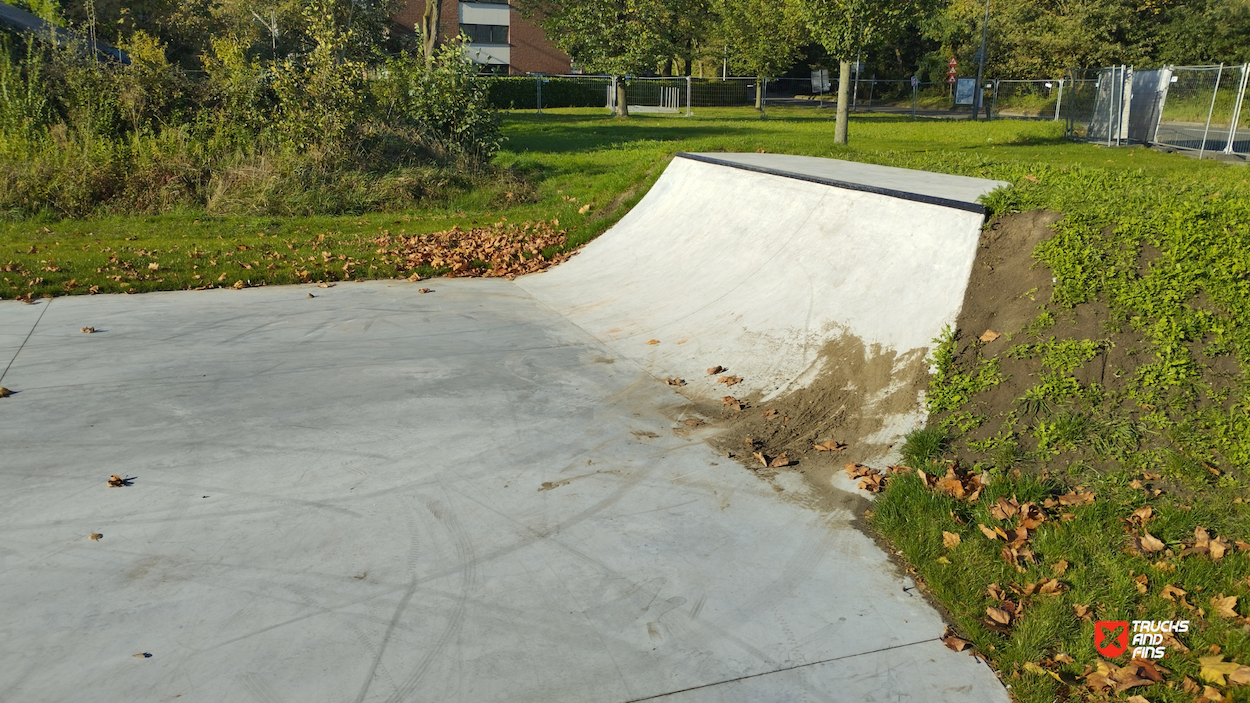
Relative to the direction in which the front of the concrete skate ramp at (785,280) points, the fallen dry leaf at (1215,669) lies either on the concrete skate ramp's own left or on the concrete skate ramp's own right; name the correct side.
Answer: on the concrete skate ramp's own left

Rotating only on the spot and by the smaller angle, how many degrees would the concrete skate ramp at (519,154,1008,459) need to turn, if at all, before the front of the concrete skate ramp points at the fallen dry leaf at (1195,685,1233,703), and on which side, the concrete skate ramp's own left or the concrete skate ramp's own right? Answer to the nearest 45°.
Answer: approximately 45° to the concrete skate ramp's own left

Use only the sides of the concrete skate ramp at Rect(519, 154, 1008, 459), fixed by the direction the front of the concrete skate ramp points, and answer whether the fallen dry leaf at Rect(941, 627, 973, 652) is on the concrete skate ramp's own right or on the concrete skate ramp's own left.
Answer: on the concrete skate ramp's own left

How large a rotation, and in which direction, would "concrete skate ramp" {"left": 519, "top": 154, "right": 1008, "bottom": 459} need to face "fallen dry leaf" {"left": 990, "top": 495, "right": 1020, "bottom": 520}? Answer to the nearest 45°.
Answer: approximately 45° to its left

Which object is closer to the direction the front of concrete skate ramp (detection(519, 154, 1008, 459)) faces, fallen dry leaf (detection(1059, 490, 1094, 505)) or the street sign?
the fallen dry leaf

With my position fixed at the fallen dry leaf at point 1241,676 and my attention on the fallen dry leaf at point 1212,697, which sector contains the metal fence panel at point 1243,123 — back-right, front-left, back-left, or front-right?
back-right

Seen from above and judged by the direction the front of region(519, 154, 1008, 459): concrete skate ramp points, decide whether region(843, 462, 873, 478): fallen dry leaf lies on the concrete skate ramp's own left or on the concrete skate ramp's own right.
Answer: on the concrete skate ramp's own left

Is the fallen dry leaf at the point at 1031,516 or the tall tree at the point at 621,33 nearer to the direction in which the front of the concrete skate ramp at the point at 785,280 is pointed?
the fallen dry leaf

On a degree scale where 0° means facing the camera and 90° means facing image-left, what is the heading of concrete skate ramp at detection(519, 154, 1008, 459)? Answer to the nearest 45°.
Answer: approximately 45°

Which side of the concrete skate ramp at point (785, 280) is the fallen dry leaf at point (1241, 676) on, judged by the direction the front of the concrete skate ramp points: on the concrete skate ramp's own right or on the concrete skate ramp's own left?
on the concrete skate ramp's own left

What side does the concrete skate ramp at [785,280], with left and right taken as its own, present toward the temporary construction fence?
back

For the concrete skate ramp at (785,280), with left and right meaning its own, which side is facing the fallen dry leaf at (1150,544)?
left

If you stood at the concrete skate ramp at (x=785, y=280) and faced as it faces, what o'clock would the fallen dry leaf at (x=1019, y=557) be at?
The fallen dry leaf is roughly at 10 o'clock from the concrete skate ramp.
